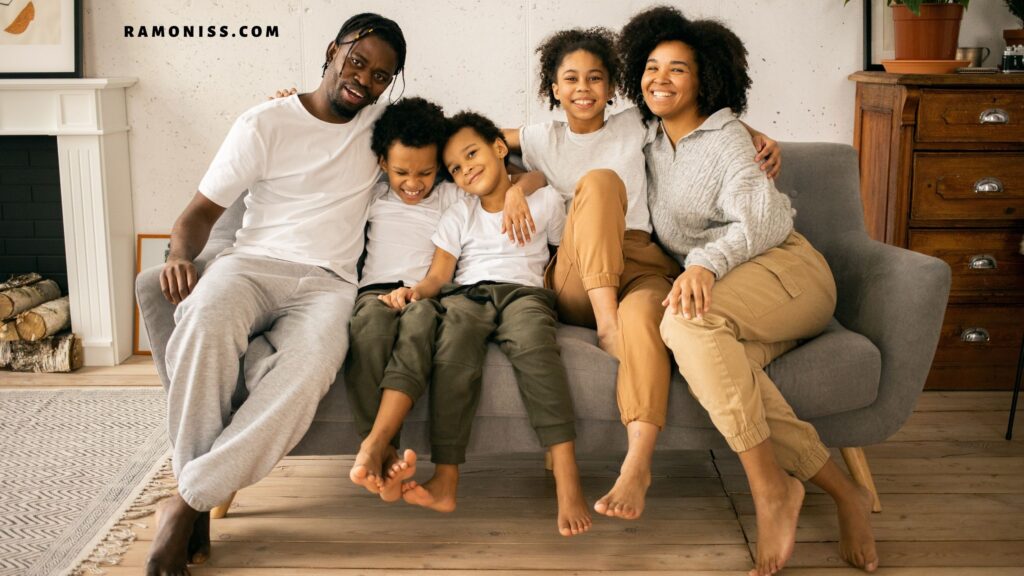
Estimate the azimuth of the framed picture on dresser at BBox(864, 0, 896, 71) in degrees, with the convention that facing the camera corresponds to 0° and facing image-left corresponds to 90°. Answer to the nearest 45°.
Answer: approximately 0°

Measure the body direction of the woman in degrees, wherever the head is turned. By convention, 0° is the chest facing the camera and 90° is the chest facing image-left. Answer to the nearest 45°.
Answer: approximately 45°

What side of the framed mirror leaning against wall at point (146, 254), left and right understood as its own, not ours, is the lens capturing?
front

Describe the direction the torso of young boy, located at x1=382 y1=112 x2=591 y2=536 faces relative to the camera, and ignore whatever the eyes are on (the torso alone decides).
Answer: toward the camera

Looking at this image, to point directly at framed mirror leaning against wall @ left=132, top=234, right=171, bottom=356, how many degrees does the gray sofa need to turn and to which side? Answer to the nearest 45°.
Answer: approximately 135° to its right

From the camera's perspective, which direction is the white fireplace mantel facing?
toward the camera
